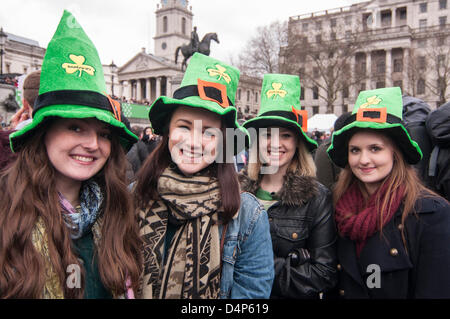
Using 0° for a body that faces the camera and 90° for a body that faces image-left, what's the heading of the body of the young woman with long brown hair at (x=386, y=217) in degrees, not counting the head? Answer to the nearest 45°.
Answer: approximately 45°

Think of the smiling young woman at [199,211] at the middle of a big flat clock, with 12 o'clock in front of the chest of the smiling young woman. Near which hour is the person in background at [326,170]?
The person in background is roughly at 7 o'clock from the smiling young woman.

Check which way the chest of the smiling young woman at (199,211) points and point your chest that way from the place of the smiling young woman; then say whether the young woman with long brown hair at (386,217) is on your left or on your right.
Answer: on your left

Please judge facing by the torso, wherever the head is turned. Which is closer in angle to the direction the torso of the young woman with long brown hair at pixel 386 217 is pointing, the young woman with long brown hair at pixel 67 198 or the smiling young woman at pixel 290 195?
the young woman with long brown hair

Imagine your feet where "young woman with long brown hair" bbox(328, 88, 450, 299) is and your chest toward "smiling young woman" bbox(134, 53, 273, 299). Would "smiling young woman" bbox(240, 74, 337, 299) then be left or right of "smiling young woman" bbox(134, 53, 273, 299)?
right

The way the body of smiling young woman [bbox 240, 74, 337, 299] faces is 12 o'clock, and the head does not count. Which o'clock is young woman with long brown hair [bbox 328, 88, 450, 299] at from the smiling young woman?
The young woman with long brown hair is roughly at 8 o'clock from the smiling young woman.
